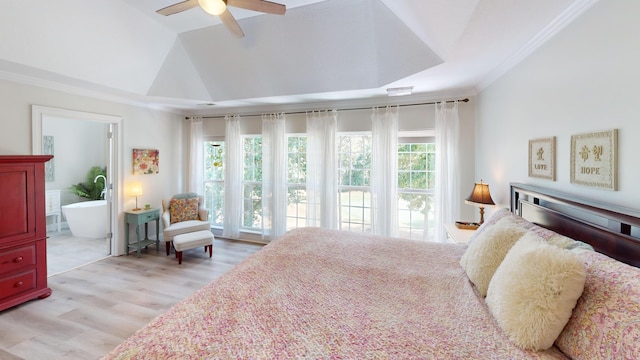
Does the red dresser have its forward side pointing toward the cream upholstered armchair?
no

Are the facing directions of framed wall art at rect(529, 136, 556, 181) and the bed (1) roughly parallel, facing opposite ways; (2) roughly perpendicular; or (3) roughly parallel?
roughly parallel

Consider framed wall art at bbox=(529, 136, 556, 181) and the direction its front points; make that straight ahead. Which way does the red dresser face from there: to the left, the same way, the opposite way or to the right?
the opposite way

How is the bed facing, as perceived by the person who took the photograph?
facing to the left of the viewer

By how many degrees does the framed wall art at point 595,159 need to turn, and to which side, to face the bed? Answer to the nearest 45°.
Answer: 0° — it already faces it

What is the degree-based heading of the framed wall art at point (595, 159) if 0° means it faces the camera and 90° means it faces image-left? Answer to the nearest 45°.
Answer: approximately 45°

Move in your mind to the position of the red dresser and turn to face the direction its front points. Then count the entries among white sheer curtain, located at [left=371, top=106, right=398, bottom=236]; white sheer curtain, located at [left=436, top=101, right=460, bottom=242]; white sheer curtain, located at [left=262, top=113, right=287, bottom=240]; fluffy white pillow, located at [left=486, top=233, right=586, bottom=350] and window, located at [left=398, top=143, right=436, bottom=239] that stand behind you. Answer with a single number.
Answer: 0

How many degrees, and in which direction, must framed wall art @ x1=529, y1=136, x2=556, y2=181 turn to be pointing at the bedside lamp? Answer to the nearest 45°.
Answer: approximately 90° to its right

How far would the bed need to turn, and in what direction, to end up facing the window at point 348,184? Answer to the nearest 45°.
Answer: approximately 90° to its right

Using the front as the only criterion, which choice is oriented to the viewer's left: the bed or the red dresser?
the bed

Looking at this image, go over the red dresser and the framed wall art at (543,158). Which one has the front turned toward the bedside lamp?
the red dresser

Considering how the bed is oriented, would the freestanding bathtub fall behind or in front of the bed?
in front

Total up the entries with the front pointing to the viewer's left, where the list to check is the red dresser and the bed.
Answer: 1

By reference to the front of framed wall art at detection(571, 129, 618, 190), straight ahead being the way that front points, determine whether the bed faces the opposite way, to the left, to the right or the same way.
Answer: the same way

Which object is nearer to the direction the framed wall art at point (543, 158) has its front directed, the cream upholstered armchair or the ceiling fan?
the ceiling fan

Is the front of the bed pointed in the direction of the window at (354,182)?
no
